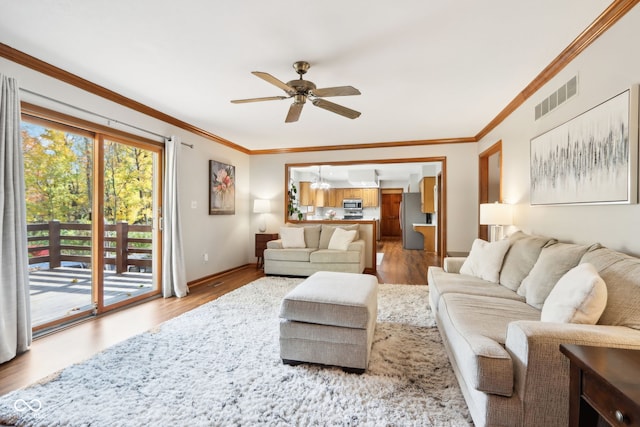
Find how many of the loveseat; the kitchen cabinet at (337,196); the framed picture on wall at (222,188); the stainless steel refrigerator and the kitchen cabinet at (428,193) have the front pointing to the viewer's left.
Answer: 2

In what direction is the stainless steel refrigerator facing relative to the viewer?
to the viewer's left

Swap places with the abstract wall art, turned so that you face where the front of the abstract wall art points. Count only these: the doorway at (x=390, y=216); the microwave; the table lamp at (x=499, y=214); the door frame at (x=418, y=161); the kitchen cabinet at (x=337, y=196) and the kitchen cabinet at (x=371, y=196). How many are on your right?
6

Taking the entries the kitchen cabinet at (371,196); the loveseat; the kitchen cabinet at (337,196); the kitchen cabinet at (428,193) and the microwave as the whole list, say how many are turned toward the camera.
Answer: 4

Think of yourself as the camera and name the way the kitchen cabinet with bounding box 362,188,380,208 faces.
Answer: facing the viewer

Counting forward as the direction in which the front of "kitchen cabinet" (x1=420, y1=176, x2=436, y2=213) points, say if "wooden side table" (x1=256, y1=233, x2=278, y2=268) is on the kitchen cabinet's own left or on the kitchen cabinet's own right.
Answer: on the kitchen cabinet's own left

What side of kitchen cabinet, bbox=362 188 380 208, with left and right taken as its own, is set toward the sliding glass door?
front

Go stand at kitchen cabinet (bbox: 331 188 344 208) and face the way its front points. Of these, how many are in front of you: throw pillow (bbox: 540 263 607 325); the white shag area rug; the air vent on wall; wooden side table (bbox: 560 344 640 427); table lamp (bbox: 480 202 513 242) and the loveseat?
6

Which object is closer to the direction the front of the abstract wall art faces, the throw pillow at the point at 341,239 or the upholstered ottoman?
the upholstered ottoman

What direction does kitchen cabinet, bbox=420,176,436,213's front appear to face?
to the viewer's left

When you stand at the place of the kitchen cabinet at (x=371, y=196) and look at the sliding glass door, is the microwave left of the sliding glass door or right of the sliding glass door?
right

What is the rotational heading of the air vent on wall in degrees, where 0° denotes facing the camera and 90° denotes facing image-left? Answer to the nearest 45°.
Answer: approximately 45°

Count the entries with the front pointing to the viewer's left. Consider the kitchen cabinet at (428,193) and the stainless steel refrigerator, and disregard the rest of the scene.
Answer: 2

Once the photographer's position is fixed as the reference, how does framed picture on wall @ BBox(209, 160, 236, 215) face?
facing the viewer and to the right of the viewer

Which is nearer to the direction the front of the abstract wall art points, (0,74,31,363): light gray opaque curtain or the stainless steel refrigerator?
the light gray opaque curtain

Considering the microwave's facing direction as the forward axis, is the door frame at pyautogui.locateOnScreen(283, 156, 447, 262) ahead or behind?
ahead

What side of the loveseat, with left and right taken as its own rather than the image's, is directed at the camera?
front

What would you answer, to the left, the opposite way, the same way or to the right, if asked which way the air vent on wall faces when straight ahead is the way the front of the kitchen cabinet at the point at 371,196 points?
to the right

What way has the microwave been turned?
toward the camera

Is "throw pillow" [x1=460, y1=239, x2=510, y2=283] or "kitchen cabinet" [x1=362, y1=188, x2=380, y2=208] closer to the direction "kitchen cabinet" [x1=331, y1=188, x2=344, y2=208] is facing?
the throw pillow

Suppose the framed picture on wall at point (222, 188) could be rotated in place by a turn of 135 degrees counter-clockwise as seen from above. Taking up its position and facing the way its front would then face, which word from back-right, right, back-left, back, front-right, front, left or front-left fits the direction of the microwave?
front-right

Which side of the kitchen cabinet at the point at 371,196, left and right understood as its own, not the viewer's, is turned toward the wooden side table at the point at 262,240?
front

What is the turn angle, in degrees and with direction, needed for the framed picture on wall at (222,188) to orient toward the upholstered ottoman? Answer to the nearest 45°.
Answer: approximately 45° to its right
